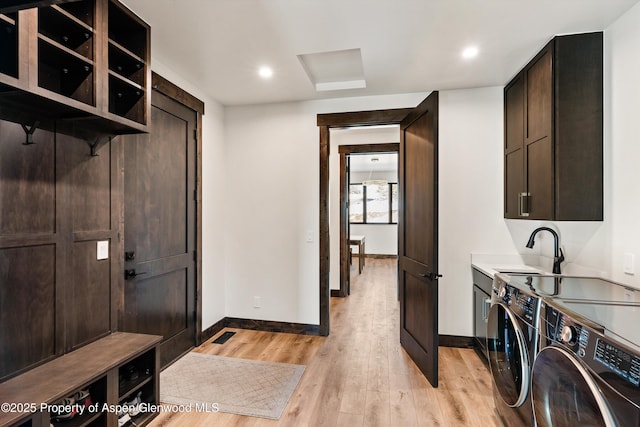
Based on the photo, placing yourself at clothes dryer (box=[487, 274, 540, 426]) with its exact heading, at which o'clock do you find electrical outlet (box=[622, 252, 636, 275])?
The electrical outlet is roughly at 6 o'clock from the clothes dryer.

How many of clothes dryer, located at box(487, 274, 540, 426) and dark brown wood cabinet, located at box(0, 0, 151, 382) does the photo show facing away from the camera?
0

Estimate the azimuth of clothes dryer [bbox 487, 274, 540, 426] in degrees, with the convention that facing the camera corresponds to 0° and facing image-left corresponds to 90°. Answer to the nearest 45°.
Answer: approximately 45°

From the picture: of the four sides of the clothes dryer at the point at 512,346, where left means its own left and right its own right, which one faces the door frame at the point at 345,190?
right

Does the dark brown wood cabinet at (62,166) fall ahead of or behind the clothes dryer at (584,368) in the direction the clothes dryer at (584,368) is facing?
ahead

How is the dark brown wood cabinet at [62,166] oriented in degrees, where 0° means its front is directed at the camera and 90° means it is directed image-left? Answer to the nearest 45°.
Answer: approximately 315°

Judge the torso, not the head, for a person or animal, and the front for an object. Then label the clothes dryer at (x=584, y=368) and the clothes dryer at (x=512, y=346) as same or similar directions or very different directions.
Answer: same or similar directions

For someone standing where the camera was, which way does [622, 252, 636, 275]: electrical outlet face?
facing the viewer and to the left of the viewer

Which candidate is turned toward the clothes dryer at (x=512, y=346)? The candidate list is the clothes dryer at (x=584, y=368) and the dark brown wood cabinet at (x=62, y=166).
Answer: the dark brown wood cabinet

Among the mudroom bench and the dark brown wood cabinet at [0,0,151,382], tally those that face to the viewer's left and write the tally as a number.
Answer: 0

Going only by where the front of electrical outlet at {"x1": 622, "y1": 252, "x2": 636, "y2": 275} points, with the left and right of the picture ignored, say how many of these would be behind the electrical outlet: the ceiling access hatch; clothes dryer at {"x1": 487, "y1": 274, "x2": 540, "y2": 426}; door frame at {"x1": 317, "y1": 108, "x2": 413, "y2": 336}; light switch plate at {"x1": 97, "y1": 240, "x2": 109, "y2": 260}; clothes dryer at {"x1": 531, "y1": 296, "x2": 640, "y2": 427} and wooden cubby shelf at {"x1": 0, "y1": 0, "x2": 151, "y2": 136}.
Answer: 0

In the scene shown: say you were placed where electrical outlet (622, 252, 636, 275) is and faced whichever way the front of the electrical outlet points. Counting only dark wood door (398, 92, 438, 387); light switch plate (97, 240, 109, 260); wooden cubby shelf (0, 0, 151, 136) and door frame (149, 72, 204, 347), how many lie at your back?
0

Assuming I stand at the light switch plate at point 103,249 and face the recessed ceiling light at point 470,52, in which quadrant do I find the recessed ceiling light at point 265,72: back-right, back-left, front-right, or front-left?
front-left

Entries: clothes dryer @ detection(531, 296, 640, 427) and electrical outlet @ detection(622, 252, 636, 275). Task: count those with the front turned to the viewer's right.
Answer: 0

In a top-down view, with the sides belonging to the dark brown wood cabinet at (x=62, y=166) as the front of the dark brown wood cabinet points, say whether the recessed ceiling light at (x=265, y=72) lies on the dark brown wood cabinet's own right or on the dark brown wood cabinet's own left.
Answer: on the dark brown wood cabinet's own left

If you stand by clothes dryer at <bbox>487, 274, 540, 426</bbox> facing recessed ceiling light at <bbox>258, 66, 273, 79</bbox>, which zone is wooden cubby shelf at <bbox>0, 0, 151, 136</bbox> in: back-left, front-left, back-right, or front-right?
front-left

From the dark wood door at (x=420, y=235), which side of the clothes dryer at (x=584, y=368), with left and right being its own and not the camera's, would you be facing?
right

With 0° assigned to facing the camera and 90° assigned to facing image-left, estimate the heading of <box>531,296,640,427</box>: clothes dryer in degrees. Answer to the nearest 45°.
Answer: approximately 45°

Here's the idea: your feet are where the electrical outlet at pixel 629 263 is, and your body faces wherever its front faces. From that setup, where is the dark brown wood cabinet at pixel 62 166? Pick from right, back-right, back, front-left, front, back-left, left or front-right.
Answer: front
